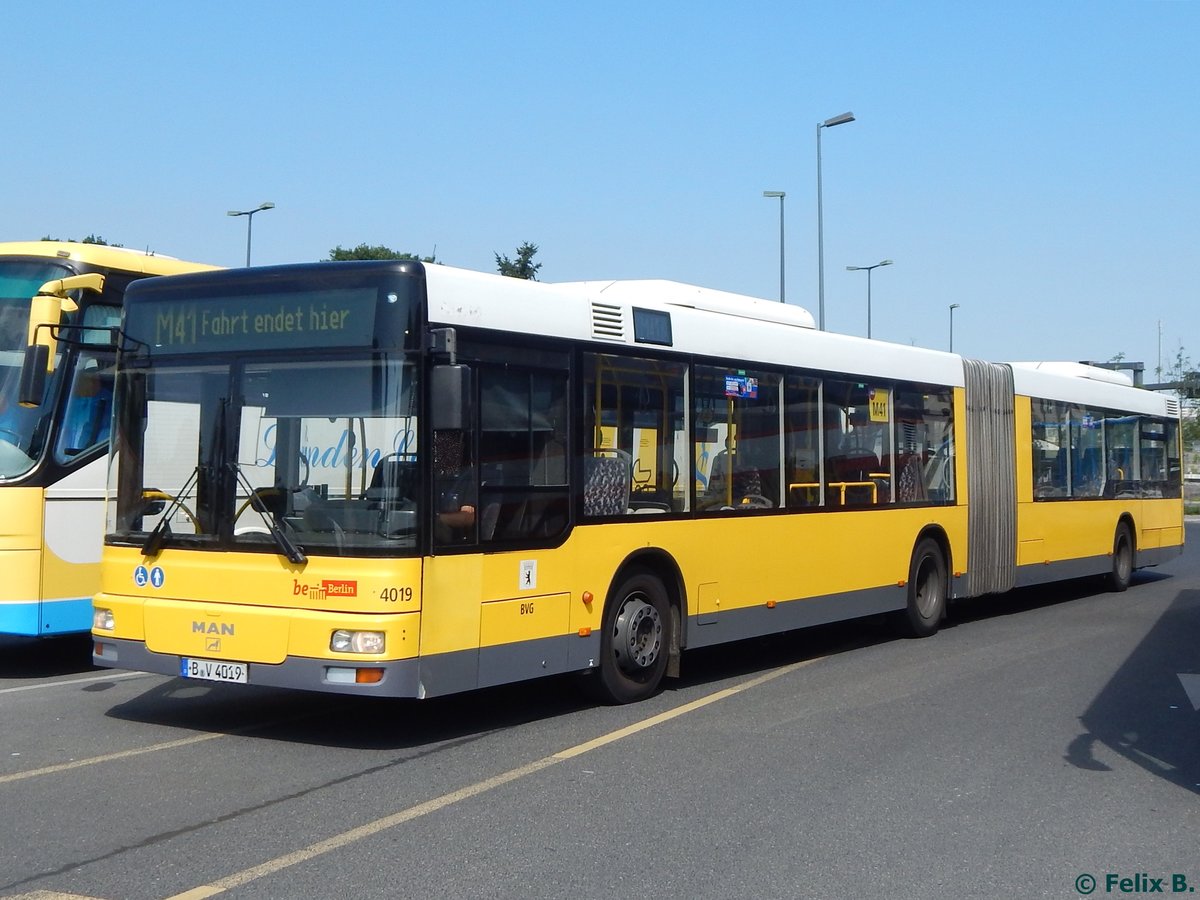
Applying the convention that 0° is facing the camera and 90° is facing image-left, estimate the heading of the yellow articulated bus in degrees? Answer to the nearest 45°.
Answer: approximately 45°

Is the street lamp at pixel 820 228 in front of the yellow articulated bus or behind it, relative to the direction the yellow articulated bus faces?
behind

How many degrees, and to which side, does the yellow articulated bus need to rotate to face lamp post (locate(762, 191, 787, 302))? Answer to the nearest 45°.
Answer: approximately 135° to its right

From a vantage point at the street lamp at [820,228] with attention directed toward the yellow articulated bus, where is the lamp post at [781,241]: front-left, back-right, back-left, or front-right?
back-right
